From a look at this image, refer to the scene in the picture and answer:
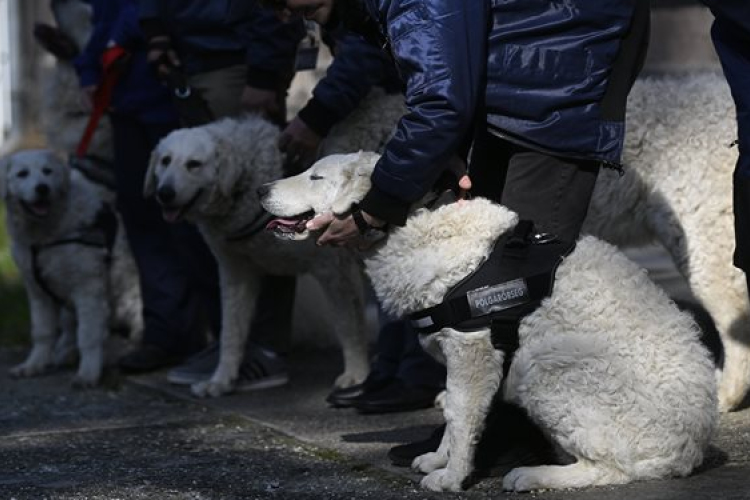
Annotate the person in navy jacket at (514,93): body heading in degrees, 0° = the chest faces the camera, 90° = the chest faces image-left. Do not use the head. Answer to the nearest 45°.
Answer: approximately 90°

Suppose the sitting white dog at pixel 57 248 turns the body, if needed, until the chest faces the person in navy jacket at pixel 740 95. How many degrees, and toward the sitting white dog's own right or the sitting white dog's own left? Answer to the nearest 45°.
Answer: approximately 90° to the sitting white dog's own left

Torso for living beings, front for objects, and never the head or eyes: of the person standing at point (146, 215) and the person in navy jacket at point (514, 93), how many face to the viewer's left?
2

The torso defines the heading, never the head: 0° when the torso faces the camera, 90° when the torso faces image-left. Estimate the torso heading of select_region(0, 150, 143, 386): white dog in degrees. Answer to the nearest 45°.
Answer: approximately 45°

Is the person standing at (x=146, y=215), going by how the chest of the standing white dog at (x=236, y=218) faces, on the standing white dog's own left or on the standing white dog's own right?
on the standing white dog's own right

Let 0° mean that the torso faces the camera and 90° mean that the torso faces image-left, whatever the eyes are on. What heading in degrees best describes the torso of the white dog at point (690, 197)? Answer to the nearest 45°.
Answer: approximately 90°

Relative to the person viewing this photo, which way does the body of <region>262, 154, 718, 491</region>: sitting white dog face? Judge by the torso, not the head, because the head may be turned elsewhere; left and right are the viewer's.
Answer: facing to the left of the viewer

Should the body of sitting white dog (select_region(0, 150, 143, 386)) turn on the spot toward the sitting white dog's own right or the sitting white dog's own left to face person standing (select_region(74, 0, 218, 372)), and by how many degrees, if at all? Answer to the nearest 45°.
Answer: approximately 135° to the sitting white dog's own left

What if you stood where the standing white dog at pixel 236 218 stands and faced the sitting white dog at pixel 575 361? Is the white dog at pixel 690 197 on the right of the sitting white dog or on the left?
left
